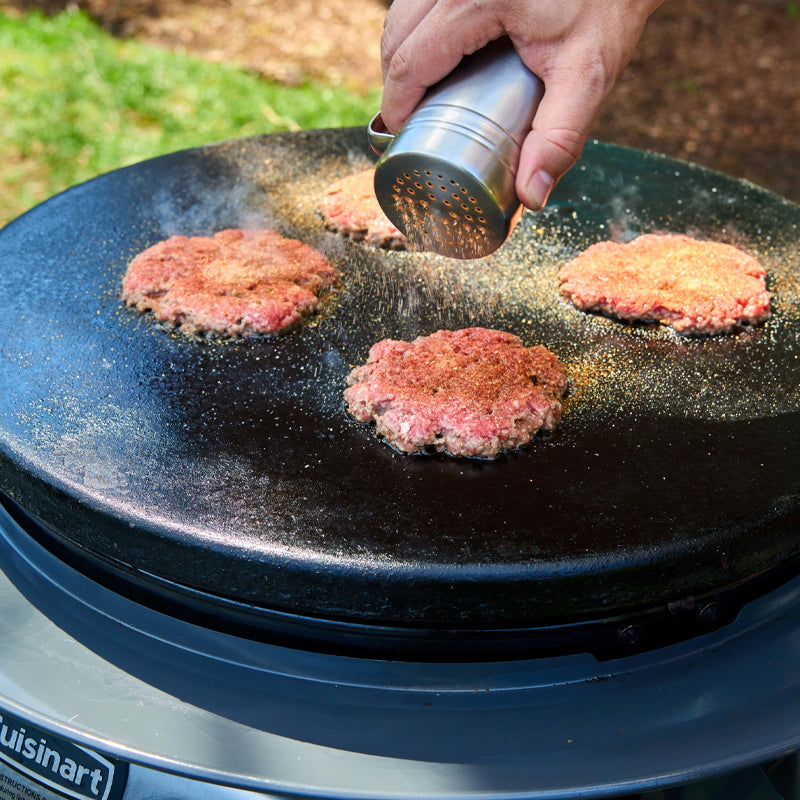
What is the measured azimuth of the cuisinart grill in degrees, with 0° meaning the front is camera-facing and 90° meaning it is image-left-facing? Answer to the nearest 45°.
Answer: approximately 45°

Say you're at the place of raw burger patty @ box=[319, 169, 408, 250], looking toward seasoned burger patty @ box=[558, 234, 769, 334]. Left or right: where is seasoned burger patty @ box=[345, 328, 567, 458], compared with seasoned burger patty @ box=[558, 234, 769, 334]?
right
